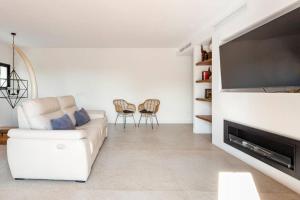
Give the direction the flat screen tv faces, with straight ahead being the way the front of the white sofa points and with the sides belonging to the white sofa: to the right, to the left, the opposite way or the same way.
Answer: the opposite way

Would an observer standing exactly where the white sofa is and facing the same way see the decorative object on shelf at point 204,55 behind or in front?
in front

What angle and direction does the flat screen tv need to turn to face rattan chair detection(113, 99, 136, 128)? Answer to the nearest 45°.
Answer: approximately 90° to its right

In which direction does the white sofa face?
to the viewer's right

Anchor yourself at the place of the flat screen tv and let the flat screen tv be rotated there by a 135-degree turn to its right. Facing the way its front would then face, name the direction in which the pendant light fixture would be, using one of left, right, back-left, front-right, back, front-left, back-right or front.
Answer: left

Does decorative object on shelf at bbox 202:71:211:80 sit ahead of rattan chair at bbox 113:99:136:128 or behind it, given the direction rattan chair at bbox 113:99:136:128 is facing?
ahead

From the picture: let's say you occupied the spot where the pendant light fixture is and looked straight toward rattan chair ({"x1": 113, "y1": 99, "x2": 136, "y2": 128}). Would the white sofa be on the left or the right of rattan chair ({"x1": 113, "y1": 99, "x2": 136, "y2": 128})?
right

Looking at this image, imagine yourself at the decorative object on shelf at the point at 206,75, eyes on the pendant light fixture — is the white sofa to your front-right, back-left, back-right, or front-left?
front-left

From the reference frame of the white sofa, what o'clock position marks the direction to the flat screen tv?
The flat screen tv is roughly at 1 o'clock from the white sofa.

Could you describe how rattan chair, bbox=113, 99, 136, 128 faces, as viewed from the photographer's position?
facing the viewer and to the right of the viewer

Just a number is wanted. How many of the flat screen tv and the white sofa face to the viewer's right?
1
